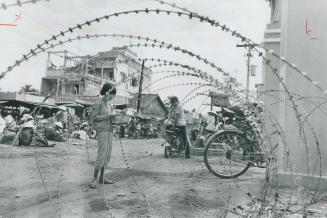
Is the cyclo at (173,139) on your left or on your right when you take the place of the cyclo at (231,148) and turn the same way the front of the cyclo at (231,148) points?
on your left

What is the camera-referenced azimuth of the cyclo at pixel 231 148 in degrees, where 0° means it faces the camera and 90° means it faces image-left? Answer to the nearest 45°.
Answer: approximately 270°
